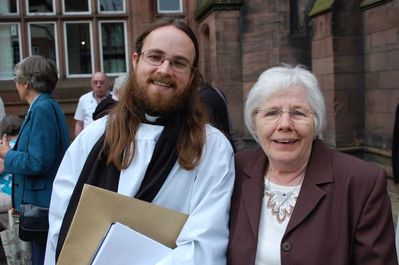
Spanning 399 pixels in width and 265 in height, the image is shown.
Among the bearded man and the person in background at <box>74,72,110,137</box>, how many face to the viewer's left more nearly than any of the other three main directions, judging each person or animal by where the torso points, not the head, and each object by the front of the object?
0

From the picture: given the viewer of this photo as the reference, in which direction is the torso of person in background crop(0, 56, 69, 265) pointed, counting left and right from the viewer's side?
facing to the left of the viewer

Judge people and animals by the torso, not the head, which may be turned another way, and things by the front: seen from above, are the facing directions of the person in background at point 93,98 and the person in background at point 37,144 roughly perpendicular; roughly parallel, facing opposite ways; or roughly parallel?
roughly perpendicular

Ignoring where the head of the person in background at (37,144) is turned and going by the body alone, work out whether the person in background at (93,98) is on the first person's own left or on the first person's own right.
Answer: on the first person's own right

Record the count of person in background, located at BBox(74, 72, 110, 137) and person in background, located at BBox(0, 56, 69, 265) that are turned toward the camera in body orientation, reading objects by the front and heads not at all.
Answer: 1

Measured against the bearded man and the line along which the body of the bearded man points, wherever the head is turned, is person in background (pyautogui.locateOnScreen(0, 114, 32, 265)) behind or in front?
behind
